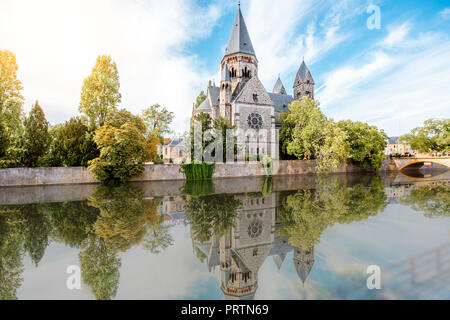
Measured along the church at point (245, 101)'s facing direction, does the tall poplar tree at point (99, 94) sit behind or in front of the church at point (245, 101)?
behind

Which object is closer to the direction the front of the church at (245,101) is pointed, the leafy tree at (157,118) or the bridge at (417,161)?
the bridge

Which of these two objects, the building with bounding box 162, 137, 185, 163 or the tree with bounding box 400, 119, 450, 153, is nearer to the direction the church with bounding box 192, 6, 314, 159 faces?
the tree

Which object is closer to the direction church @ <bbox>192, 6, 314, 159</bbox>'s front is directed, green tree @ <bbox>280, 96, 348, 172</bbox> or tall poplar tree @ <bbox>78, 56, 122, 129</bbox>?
the green tree

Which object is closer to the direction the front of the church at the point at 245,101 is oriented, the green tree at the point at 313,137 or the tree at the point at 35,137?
the green tree
